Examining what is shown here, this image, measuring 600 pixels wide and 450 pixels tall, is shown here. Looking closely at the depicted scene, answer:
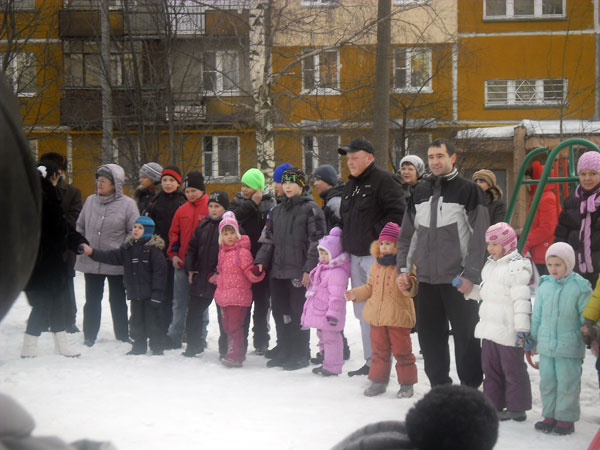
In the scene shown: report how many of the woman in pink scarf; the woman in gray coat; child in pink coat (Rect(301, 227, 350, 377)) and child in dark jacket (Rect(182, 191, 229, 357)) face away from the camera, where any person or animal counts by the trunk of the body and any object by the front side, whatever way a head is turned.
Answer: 0

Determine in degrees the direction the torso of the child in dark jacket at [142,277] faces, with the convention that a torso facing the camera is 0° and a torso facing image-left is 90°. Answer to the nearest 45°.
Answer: approximately 45°

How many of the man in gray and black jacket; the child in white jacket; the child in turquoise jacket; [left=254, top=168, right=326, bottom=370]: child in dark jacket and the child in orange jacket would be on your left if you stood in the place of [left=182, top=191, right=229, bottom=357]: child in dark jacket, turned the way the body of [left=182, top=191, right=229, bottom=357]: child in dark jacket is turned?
5

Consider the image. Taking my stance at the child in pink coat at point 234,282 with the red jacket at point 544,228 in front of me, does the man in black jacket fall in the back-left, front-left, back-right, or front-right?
front-right

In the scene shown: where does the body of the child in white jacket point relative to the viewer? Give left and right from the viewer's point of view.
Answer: facing the viewer and to the left of the viewer

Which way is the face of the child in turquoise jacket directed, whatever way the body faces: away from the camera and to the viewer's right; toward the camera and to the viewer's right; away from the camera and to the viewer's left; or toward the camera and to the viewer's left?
toward the camera and to the viewer's left

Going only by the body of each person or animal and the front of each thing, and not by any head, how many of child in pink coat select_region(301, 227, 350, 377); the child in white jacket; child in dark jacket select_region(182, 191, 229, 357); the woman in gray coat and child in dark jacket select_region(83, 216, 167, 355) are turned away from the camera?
0

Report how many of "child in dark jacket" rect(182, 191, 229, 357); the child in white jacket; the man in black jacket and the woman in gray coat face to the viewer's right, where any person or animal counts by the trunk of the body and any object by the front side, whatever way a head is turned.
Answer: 0

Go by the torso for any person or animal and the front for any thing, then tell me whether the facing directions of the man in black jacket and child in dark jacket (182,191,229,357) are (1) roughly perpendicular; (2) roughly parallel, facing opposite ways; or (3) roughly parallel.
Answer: roughly parallel

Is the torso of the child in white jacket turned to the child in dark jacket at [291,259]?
no

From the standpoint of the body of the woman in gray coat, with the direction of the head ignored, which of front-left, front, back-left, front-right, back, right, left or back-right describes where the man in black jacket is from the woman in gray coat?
left

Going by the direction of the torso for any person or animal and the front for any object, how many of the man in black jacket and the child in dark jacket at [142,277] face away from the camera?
0

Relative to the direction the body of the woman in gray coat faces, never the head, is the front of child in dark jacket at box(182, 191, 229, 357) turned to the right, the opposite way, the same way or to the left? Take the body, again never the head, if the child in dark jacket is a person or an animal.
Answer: the same way

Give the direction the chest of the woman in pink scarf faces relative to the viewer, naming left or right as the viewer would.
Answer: facing the viewer

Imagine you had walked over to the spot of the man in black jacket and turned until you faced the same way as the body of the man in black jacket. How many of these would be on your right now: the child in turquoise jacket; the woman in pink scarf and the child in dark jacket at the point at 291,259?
1

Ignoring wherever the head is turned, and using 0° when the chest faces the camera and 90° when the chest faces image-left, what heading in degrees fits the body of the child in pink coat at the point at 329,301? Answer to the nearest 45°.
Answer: approximately 45°
